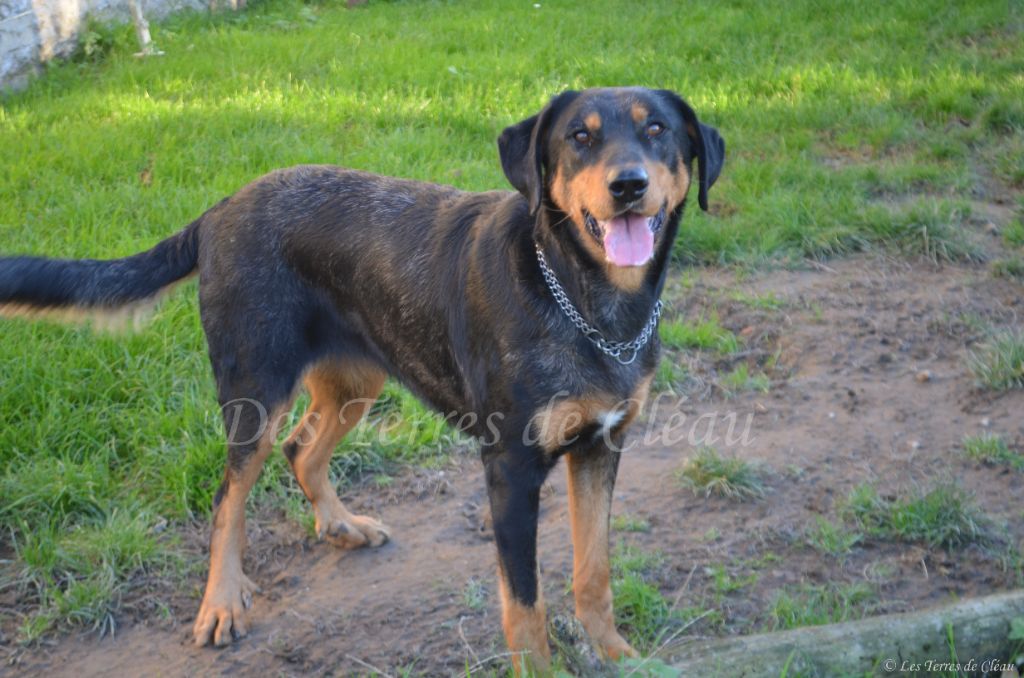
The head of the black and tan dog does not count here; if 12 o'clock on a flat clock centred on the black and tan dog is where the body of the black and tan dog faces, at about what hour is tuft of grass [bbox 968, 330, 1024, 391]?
The tuft of grass is roughly at 10 o'clock from the black and tan dog.

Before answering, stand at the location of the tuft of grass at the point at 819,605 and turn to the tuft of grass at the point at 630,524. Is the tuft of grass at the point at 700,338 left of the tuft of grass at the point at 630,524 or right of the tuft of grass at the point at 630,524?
right

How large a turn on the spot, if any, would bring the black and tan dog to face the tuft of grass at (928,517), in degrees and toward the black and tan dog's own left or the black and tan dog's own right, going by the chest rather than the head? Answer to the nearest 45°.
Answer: approximately 45° to the black and tan dog's own left

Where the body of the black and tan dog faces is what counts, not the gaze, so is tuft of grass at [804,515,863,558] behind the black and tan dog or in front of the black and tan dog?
in front

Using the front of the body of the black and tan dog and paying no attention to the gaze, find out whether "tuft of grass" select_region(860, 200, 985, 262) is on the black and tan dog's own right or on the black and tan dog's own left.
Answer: on the black and tan dog's own left

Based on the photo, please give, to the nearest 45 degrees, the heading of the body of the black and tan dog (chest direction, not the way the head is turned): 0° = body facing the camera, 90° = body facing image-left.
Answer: approximately 315°

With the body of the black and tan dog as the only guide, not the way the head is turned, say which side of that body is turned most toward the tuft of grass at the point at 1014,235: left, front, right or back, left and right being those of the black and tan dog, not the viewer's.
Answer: left

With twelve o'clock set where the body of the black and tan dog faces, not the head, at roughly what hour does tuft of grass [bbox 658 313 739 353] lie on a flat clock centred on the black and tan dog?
The tuft of grass is roughly at 9 o'clock from the black and tan dog.

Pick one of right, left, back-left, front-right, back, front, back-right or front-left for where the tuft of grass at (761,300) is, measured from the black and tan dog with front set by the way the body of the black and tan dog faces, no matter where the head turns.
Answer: left
